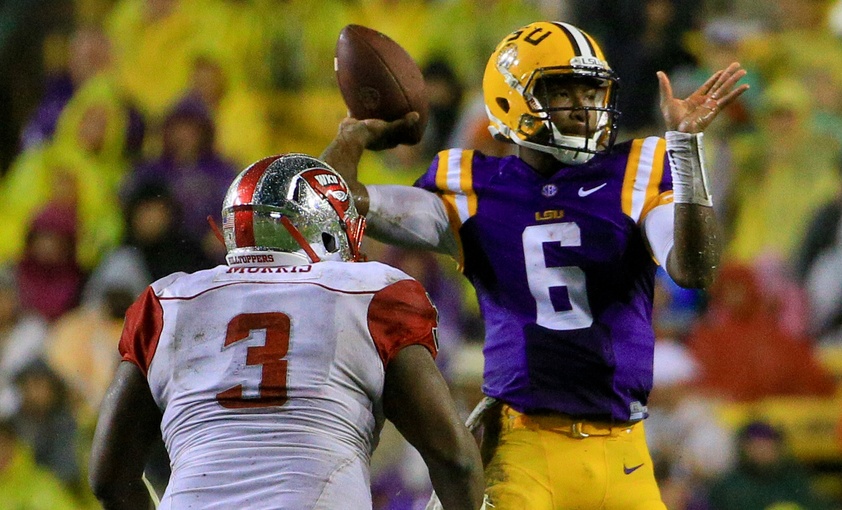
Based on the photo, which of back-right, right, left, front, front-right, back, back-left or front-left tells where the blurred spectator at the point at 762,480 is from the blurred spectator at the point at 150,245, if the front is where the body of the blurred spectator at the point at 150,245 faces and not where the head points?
front-left

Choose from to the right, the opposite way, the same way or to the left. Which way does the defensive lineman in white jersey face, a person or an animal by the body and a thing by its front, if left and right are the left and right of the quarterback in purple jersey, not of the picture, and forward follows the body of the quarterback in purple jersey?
the opposite way

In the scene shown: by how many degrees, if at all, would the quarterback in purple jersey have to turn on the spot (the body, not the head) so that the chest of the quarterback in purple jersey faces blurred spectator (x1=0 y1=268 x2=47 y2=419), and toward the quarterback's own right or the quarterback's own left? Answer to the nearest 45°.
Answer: approximately 135° to the quarterback's own right

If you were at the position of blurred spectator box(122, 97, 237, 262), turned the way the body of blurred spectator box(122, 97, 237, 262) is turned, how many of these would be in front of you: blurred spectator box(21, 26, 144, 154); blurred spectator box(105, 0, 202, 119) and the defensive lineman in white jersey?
1

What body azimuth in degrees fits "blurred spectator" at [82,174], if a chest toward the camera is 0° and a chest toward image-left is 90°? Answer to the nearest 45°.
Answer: approximately 0°
